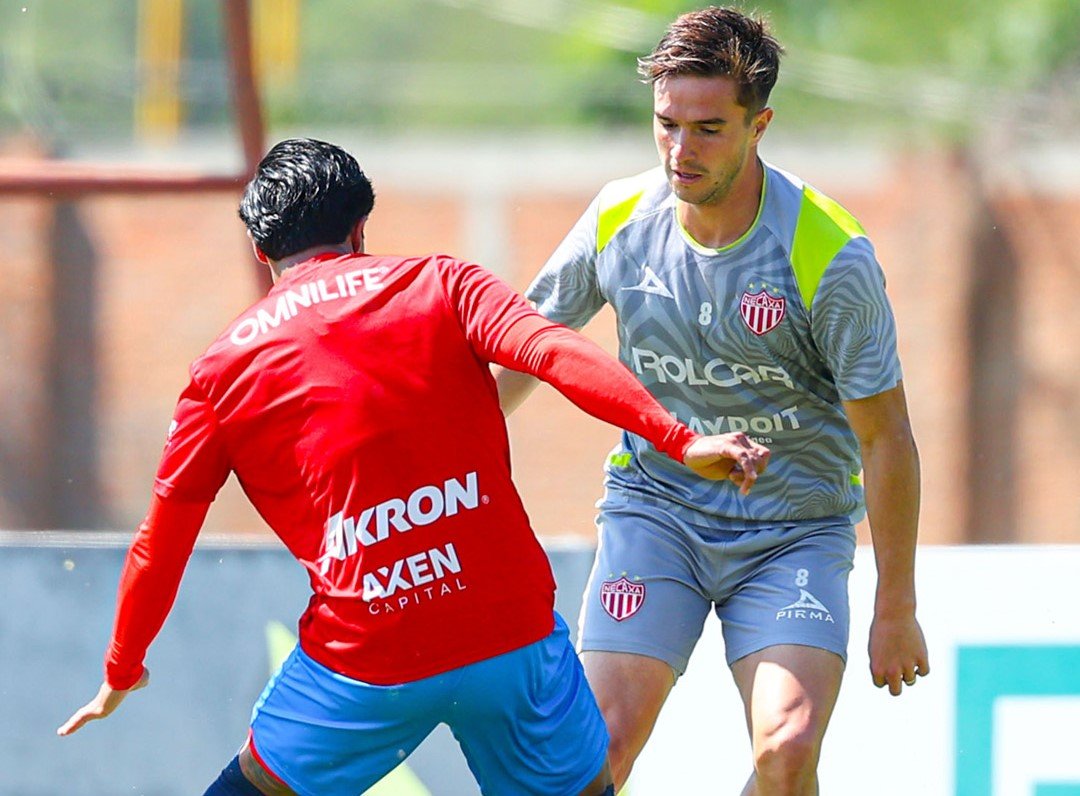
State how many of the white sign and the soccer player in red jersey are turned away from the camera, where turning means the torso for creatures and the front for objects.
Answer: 1

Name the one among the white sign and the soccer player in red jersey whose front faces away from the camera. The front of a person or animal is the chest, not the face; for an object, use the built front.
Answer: the soccer player in red jersey

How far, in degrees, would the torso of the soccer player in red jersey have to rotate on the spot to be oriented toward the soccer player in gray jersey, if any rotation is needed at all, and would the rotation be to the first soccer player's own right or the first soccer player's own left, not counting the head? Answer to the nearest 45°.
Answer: approximately 45° to the first soccer player's own right

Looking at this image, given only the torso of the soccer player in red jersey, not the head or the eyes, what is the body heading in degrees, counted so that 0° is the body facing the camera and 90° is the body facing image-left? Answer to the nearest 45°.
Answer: approximately 180°

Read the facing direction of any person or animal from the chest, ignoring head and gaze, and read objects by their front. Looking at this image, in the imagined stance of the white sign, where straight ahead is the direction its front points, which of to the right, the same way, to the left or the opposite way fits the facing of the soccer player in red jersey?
the opposite way

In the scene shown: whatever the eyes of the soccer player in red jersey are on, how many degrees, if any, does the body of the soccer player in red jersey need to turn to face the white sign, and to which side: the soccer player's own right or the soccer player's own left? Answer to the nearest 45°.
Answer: approximately 45° to the soccer player's own right

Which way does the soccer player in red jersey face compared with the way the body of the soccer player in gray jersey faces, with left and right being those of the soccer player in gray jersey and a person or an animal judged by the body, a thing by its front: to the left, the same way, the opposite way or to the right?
the opposite way

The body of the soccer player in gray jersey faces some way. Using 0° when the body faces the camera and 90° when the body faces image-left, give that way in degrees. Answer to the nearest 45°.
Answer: approximately 0°
